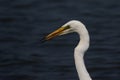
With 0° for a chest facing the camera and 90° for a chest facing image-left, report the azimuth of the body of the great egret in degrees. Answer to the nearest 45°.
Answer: approximately 90°
